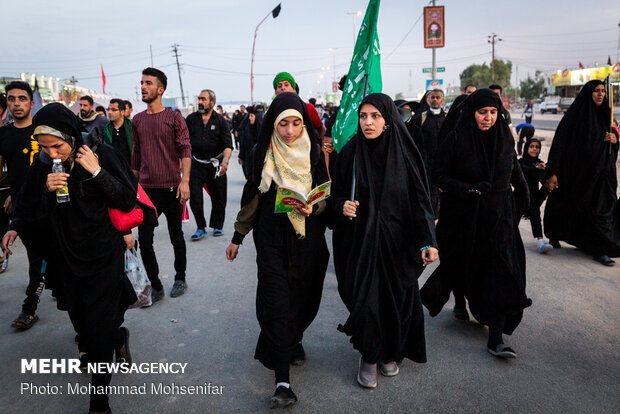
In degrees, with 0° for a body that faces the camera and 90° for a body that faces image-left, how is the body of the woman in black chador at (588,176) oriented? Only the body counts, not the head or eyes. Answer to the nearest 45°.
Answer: approximately 315°

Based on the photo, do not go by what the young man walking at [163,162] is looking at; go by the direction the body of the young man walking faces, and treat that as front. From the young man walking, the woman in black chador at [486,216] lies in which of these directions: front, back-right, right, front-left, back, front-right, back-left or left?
left

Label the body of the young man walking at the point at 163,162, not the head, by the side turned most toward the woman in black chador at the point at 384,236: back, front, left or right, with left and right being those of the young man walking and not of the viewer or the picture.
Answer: left

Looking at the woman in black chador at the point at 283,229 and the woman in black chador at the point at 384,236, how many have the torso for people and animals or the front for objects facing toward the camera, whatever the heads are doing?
2

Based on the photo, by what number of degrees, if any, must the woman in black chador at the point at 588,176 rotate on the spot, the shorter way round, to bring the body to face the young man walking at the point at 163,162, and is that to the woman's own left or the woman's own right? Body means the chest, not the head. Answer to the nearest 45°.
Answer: approximately 90° to the woman's own right

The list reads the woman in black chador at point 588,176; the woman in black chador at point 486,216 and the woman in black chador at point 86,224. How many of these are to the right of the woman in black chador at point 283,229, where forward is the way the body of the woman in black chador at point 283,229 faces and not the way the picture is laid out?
1

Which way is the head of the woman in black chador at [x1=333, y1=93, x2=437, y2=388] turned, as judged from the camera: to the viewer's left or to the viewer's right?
to the viewer's left

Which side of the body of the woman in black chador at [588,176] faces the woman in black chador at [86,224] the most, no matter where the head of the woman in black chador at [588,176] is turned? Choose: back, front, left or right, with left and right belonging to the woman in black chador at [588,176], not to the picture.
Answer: right

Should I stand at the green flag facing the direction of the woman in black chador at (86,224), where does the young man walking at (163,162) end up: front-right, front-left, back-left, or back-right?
front-right

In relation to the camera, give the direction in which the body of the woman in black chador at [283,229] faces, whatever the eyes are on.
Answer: toward the camera

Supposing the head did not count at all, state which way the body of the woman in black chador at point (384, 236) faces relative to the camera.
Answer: toward the camera
